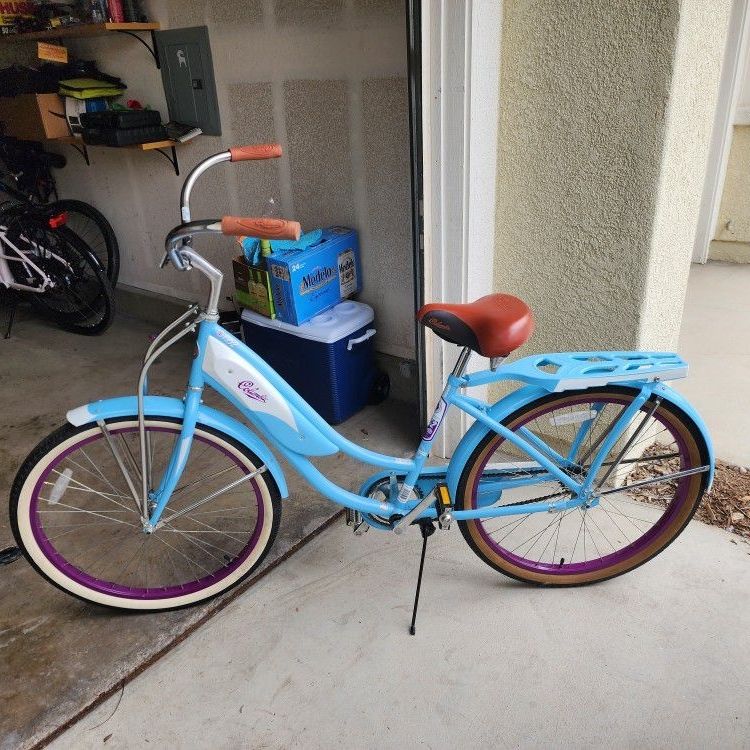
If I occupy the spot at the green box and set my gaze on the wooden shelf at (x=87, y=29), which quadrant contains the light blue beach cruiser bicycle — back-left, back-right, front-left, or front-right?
back-left

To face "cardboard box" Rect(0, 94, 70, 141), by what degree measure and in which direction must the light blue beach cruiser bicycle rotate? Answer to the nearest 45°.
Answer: approximately 45° to its right

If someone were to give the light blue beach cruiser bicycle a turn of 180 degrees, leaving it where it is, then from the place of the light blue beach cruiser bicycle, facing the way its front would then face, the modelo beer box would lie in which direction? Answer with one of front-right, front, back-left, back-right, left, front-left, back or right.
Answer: left

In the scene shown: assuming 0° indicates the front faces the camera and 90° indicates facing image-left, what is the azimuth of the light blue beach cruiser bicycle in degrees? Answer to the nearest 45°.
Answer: approximately 90°

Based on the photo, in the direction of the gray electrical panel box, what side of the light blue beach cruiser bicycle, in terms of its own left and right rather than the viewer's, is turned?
right

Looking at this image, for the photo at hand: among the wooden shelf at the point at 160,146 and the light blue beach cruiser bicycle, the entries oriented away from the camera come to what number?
0

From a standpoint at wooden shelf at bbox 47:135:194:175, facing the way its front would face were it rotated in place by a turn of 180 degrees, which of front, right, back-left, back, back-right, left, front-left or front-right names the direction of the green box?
back-right

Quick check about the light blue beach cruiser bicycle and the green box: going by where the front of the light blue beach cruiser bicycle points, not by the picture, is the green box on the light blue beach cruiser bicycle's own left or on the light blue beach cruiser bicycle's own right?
on the light blue beach cruiser bicycle's own right

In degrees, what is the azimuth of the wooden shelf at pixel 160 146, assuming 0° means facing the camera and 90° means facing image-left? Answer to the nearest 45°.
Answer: approximately 45°

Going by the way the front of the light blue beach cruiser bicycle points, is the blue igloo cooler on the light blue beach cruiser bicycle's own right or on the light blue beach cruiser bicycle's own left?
on the light blue beach cruiser bicycle's own right

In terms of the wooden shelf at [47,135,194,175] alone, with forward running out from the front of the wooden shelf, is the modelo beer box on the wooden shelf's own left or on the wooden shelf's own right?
on the wooden shelf's own left
